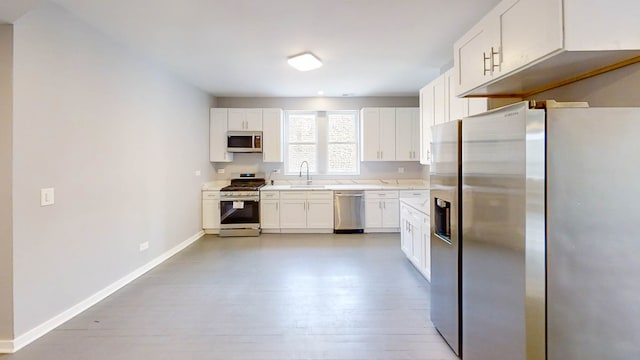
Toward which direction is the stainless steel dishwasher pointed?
toward the camera

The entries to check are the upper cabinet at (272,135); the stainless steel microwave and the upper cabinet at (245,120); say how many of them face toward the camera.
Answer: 3

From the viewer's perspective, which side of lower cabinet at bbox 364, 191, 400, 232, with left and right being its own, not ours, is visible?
front

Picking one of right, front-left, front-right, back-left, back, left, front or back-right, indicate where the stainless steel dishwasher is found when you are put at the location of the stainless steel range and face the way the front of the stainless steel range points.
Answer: left

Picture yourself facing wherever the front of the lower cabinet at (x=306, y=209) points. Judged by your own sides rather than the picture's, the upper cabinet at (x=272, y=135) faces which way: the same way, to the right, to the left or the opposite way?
the same way

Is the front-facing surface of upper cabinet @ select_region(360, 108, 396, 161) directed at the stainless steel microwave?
no

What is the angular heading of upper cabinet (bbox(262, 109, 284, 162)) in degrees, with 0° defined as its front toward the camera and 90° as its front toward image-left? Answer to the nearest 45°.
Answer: approximately 0°

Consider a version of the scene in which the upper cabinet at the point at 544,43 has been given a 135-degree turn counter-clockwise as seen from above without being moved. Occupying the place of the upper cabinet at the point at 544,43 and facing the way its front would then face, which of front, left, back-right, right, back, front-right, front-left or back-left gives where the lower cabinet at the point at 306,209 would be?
back-left

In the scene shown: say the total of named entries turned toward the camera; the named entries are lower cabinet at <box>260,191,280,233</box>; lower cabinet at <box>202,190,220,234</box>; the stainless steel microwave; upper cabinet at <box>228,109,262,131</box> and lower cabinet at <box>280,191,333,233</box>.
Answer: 5

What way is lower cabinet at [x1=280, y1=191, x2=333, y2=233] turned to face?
toward the camera

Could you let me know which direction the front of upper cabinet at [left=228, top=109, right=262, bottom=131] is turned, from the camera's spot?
facing the viewer

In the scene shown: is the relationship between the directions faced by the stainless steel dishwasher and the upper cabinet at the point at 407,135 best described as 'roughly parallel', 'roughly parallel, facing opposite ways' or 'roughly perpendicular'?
roughly parallel

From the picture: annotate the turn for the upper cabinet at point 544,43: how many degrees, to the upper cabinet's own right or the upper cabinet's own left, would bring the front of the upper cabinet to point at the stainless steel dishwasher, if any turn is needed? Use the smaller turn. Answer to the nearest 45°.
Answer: approximately 90° to the upper cabinet's own right

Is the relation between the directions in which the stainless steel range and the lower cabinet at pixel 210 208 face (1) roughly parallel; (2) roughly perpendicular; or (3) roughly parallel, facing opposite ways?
roughly parallel

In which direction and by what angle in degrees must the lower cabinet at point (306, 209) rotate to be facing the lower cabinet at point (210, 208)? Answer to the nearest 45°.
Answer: approximately 90° to its right
